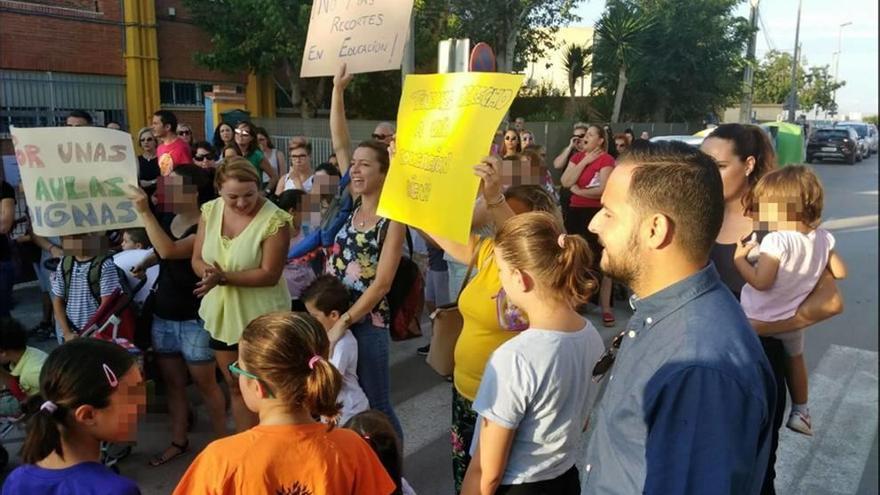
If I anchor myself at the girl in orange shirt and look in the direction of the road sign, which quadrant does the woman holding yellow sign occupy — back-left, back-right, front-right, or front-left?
front-right

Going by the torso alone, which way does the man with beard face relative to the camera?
to the viewer's left

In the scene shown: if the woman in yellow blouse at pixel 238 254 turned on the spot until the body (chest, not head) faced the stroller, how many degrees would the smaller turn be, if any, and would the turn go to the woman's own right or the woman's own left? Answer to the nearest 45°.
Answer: approximately 90° to the woman's own right

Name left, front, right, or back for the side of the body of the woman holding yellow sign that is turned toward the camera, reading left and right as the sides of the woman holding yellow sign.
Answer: left

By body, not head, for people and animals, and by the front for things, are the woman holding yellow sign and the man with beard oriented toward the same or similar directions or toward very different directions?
same or similar directions

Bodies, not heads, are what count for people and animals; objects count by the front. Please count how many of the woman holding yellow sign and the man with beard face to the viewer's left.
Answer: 2

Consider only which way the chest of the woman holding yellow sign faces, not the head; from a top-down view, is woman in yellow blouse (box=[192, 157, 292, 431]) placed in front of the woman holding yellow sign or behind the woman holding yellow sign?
in front

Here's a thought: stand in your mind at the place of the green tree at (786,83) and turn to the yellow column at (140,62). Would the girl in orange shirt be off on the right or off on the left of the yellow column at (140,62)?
left

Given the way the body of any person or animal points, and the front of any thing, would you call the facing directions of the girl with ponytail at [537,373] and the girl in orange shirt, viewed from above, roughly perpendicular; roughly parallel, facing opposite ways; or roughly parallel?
roughly parallel

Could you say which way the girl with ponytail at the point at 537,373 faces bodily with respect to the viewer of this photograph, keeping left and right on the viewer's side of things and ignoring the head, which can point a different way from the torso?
facing away from the viewer and to the left of the viewer

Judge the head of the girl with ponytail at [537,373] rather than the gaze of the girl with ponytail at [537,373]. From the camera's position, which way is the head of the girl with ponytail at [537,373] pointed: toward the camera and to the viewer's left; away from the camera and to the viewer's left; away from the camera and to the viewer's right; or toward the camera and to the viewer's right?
away from the camera and to the viewer's left

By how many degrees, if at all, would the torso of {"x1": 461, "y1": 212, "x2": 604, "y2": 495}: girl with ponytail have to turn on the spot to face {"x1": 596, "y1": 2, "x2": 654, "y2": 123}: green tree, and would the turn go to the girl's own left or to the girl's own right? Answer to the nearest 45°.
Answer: approximately 45° to the girl's own right

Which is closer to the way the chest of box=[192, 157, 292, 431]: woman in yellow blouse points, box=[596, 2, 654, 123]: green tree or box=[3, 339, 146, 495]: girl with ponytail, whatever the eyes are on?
the girl with ponytail

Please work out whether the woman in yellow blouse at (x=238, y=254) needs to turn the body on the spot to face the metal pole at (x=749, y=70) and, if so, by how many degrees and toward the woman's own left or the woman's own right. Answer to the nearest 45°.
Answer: approximately 180°

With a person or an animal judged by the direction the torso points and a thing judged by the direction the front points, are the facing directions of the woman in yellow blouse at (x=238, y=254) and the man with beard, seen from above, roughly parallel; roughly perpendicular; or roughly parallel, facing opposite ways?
roughly perpendicular

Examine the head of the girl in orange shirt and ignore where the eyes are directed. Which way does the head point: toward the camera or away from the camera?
away from the camera

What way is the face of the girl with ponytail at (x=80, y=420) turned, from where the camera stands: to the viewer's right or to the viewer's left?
to the viewer's right

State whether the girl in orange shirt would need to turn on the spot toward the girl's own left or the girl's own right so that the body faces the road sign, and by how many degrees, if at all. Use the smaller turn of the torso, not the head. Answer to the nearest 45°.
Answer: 0° — they already face it

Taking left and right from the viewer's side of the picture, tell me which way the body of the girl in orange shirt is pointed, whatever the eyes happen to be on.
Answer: facing away from the viewer and to the left of the viewer

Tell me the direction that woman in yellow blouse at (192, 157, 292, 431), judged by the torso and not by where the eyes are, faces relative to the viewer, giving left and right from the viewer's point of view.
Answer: facing the viewer and to the left of the viewer
